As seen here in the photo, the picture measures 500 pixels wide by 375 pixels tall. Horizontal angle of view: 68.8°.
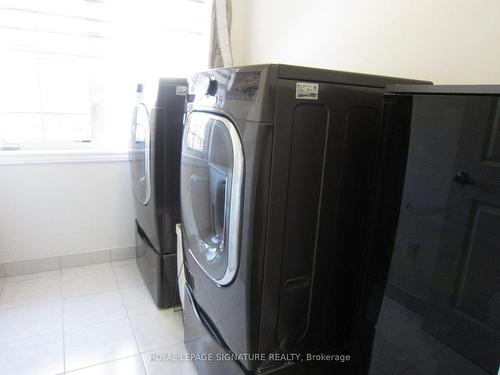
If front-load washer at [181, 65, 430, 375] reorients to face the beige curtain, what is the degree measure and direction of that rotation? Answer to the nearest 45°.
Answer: approximately 135° to its right

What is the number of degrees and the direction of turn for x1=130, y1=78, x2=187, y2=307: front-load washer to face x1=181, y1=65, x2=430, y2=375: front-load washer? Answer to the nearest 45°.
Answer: approximately 90° to its left

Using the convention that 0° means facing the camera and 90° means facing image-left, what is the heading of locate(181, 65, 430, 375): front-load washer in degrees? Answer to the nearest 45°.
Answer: approximately 45°

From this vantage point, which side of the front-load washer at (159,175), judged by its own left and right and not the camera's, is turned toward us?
left

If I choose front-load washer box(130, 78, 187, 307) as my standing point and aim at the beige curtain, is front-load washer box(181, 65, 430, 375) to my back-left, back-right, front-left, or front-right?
back-right

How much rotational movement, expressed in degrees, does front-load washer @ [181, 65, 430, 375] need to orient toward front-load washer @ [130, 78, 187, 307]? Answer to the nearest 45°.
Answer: approximately 90° to its right
